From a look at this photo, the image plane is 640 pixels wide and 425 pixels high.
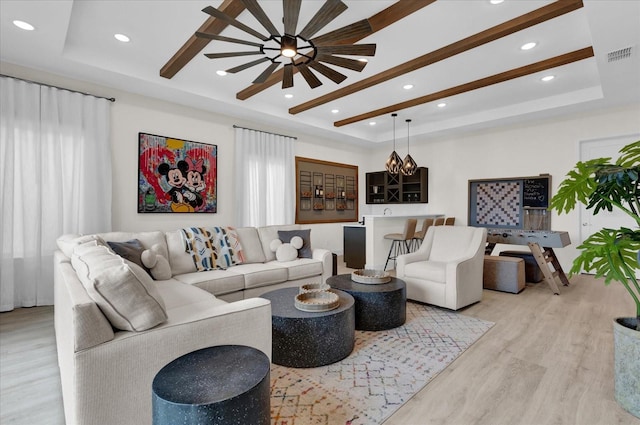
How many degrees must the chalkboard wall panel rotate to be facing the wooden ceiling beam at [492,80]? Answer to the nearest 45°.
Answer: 0° — it already faces it

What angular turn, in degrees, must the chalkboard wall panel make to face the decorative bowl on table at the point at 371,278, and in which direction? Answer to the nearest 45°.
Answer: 0° — it already faces it
